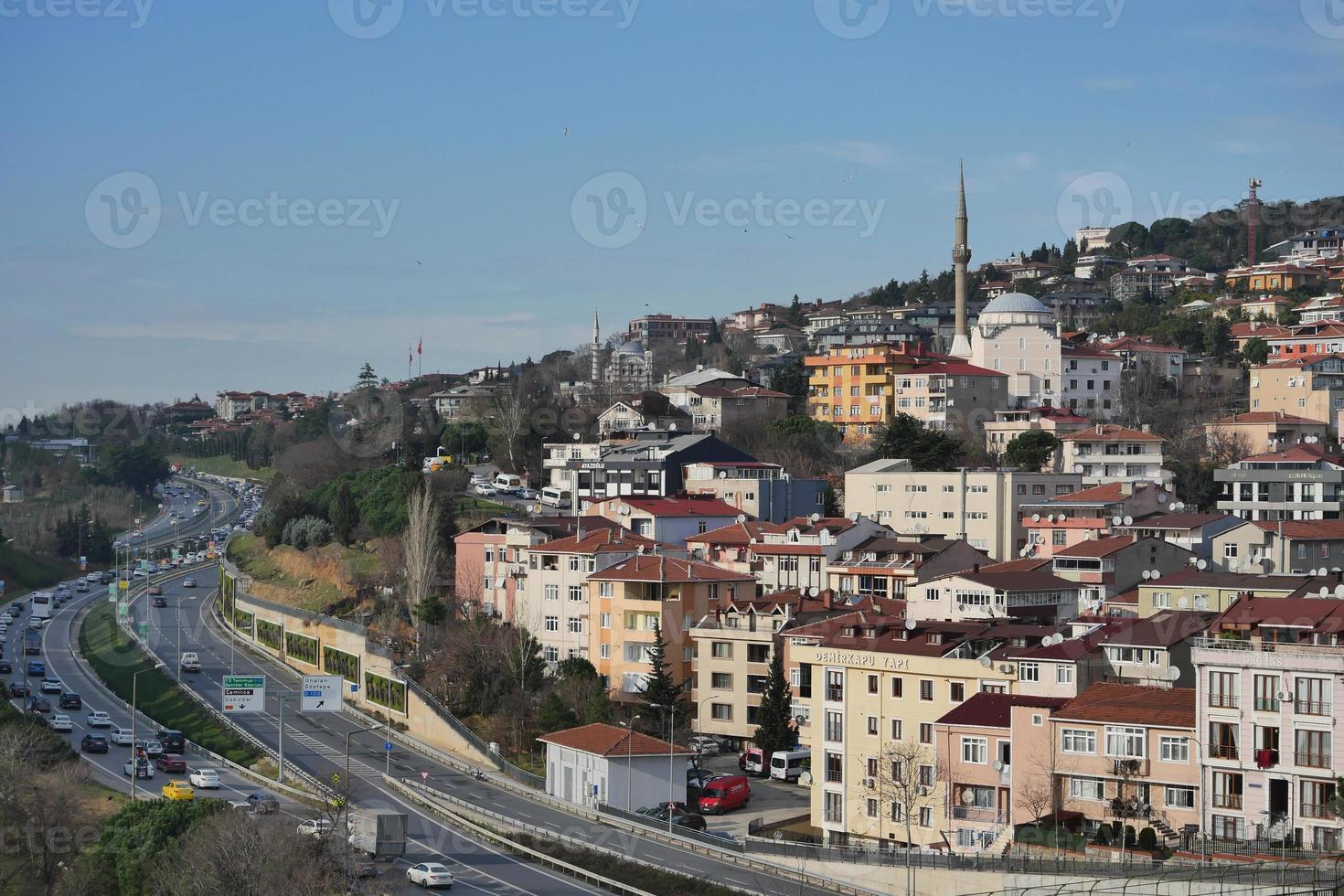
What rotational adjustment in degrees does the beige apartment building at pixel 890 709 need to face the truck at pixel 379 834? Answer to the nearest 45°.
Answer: approximately 90° to its right

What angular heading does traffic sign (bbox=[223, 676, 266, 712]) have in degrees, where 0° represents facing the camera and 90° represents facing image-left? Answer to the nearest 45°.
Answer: approximately 0°

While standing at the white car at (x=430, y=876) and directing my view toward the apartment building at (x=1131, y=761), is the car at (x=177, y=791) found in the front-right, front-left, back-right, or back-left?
back-left

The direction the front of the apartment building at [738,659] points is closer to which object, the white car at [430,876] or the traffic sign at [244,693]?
the white car

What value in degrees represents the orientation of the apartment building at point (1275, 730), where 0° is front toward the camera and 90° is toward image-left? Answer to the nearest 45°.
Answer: approximately 0°

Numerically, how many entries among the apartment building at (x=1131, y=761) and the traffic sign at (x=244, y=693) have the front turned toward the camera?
2

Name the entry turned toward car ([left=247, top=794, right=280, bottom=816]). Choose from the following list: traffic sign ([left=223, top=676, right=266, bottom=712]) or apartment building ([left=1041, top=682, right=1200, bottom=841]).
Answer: the traffic sign
